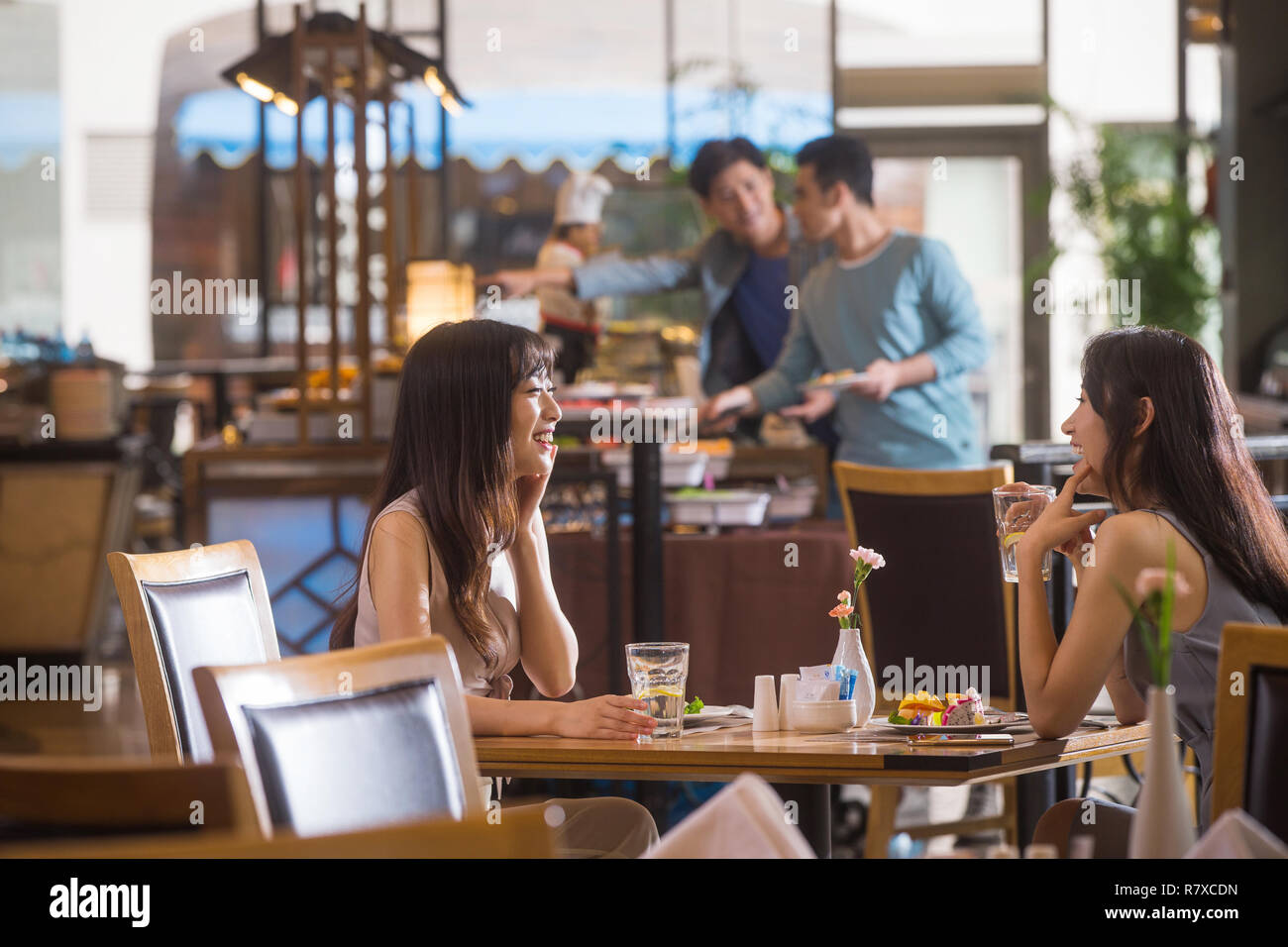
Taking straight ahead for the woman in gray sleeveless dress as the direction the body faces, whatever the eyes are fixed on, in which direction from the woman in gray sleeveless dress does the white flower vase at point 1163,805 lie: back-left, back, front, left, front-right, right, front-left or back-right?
left

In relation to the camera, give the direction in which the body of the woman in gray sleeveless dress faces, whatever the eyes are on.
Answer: to the viewer's left

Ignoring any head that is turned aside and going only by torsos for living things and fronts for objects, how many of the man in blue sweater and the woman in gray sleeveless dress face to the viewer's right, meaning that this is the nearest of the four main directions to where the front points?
0

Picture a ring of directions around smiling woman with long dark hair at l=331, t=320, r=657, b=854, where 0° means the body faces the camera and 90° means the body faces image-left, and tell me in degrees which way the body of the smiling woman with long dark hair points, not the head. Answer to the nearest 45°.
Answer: approximately 270°

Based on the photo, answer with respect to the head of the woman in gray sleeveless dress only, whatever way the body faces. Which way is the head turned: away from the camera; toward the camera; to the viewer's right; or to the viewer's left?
to the viewer's left

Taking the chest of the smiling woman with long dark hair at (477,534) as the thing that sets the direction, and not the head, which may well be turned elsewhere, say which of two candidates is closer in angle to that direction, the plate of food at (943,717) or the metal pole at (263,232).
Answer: the plate of food

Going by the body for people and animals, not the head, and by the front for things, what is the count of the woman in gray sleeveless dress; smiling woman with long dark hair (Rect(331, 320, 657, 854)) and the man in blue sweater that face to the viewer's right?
1

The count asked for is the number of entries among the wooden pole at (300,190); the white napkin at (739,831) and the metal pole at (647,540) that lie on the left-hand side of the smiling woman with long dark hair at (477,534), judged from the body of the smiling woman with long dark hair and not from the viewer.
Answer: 2

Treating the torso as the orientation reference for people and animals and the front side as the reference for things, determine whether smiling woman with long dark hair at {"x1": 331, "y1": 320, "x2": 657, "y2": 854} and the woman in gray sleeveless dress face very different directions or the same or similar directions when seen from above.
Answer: very different directions

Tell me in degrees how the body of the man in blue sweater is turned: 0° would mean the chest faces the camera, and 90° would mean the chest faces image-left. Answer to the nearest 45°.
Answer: approximately 45°

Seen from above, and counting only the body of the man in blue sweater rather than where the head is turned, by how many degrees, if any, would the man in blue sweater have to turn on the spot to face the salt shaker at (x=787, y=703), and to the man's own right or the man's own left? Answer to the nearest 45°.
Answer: approximately 45° to the man's own left
